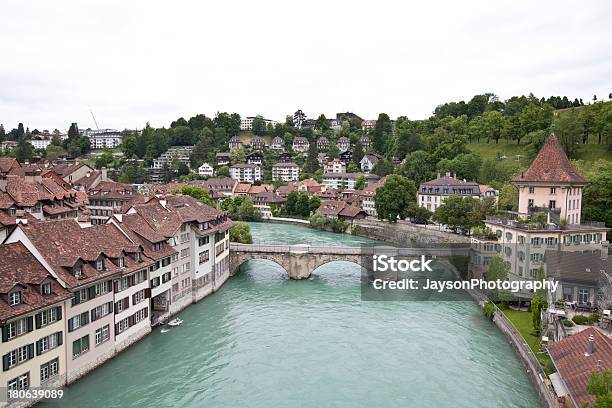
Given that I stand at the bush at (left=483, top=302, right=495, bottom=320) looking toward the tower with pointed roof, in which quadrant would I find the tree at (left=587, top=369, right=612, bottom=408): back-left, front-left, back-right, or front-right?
back-right

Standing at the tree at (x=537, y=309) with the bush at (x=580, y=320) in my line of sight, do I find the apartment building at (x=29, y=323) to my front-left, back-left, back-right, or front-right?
back-right

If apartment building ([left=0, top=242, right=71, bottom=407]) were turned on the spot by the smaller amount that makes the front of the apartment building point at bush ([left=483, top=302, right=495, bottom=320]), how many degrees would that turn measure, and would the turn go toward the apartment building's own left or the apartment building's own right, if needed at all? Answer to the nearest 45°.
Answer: approximately 45° to the apartment building's own left

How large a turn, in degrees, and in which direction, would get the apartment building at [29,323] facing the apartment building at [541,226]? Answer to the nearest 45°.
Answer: approximately 45° to its left

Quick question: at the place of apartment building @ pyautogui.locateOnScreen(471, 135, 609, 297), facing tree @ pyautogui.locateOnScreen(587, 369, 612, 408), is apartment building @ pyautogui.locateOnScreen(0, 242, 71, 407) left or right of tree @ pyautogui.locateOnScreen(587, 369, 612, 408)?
right

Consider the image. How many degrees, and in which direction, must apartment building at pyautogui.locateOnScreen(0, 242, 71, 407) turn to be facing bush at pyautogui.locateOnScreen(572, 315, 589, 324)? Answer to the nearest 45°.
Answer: approximately 45° to its left

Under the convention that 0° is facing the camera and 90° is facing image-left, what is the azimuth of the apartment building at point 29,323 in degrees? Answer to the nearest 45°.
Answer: approximately 315°

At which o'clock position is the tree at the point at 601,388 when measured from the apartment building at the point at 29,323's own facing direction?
The tree is roughly at 12 o'clock from the apartment building.

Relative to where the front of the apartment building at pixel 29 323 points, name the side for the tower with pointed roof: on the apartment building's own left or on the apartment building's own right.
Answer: on the apartment building's own left

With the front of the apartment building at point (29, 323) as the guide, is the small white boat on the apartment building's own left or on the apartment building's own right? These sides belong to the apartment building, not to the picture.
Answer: on the apartment building's own left

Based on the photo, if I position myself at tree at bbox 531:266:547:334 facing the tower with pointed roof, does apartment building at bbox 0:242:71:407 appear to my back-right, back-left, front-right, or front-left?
back-left
